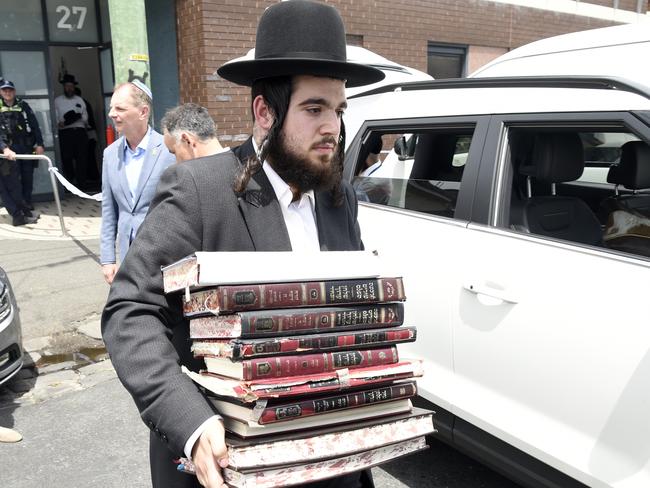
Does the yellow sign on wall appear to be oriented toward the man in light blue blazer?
yes

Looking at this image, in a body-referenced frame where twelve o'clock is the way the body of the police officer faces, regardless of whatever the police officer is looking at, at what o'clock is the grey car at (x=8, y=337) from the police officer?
The grey car is roughly at 12 o'clock from the police officer.

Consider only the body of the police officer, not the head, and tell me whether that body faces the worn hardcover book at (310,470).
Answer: yes

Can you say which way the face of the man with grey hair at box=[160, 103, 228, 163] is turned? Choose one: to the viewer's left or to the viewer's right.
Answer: to the viewer's left
